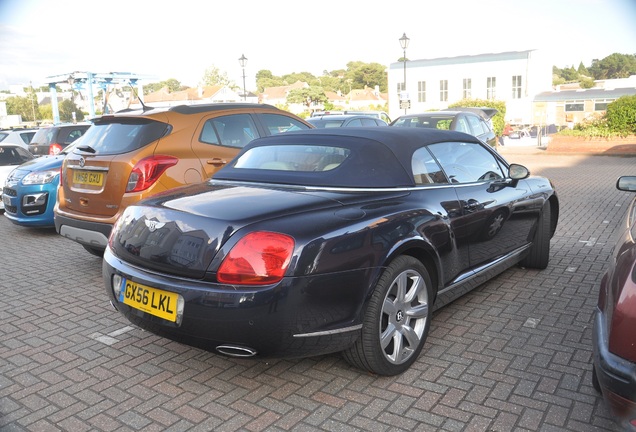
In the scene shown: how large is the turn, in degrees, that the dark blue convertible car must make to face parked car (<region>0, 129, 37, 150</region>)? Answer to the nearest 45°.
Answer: approximately 90° to its left

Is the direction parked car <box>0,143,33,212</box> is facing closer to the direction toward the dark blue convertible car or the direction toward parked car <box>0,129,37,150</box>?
the dark blue convertible car

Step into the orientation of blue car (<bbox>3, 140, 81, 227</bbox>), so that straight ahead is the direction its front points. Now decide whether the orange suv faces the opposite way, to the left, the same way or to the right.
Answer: the opposite way

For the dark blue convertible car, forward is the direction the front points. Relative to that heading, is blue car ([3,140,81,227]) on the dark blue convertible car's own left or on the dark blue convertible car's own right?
on the dark blue convertible car's own left

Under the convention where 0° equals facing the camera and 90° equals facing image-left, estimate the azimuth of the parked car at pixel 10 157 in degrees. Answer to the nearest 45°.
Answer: approximately 45°

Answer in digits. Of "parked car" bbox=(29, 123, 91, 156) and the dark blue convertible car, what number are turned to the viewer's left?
0

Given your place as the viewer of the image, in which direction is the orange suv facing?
facing away from the viewer and to the right of the viewer

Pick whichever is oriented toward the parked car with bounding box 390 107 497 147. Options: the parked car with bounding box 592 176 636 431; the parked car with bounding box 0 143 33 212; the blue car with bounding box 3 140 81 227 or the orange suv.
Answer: the orange suv

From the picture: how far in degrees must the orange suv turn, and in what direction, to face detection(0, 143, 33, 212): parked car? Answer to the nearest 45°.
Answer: approximately 90° to its left

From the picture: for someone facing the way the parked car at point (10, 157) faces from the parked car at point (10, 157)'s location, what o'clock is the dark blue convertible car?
The dark blue convertible car is roughly at 10 o'clock from the parked car.

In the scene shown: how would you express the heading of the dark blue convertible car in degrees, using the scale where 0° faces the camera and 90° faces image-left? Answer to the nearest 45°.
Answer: approximately 225°
